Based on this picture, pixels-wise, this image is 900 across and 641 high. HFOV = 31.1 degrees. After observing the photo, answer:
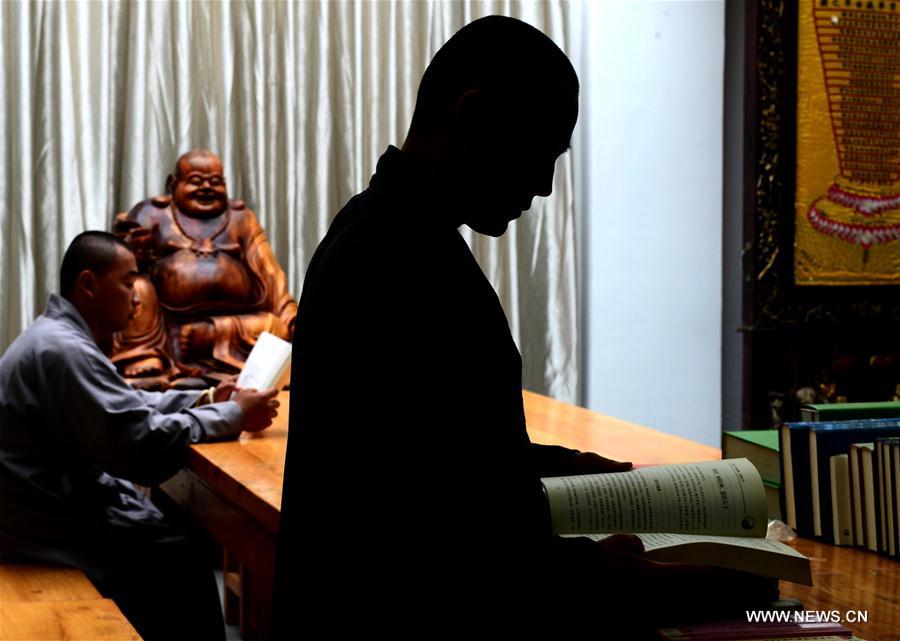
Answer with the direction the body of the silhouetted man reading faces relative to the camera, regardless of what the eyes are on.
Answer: to the viewer's right

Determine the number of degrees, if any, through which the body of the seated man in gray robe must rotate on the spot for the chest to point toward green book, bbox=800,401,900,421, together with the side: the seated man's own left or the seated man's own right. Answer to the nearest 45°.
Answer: approximately 45° to the seated man's own right

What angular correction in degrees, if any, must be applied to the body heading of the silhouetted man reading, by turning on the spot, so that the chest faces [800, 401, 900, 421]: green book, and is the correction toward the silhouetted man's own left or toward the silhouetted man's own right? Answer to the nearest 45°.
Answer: approximately 45° to the silhouetted man's own left

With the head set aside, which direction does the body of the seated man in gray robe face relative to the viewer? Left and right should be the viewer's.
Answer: facing to the right of the viewer

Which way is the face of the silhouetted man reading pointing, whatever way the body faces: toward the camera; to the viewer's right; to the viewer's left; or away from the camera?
to the viewer's right

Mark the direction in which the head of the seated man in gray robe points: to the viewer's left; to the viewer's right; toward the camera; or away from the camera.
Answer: to the viewer's right

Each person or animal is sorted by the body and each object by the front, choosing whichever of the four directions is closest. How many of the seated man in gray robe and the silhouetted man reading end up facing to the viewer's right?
2
